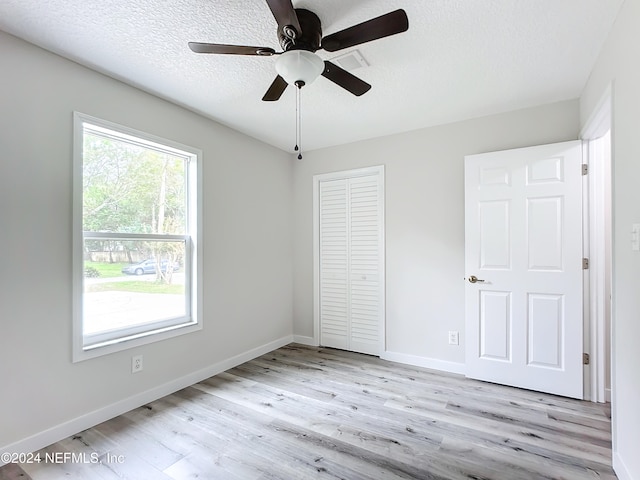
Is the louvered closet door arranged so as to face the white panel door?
no

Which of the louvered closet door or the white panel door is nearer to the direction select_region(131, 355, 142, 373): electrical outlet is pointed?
the white panel door

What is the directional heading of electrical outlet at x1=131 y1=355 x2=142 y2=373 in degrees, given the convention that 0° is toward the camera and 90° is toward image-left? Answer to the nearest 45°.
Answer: approximately 315°

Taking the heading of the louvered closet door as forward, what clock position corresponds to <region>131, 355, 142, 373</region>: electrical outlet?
The electrical outlet is roughly at 12 o'clock from the louvered closet door.

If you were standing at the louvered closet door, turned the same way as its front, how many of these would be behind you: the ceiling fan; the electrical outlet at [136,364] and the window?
0

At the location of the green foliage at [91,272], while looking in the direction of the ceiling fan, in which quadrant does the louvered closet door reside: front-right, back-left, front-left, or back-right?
front-left

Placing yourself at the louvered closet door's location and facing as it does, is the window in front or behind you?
in front

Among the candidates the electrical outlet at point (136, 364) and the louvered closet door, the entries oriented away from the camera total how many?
0

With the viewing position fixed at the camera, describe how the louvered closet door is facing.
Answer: facing the viewer and to the left of the viewer

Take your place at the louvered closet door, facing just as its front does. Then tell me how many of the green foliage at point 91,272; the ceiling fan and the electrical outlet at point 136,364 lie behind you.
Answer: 0

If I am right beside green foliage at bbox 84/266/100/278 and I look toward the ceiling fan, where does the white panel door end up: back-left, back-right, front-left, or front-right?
front-left
